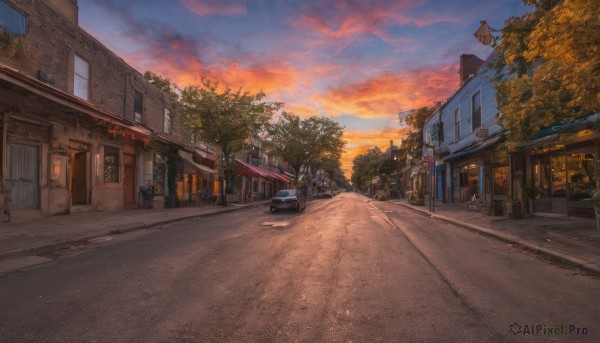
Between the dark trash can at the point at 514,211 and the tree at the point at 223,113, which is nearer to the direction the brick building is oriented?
the dark trash can

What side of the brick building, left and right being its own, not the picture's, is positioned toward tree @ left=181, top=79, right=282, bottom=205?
left

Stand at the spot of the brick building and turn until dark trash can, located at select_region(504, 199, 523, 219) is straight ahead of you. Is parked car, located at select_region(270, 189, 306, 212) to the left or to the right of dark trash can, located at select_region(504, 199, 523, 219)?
left

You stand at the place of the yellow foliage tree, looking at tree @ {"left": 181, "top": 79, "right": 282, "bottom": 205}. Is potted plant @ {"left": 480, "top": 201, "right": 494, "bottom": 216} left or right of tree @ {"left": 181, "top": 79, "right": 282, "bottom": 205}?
right

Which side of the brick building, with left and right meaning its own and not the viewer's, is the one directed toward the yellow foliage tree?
front

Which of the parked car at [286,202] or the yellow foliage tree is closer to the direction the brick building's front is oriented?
the yellow foliage tree

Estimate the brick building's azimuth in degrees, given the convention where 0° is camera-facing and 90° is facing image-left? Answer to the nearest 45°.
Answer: approximately 315°

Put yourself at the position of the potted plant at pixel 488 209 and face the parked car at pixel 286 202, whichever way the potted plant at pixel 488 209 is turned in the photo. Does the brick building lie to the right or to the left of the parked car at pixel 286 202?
left

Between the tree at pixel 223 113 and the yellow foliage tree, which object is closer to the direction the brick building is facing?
the yellow foliage tree

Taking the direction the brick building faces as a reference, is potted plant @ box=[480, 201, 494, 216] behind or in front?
in front

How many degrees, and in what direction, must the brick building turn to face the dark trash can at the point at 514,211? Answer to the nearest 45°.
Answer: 0° — it already faces it
